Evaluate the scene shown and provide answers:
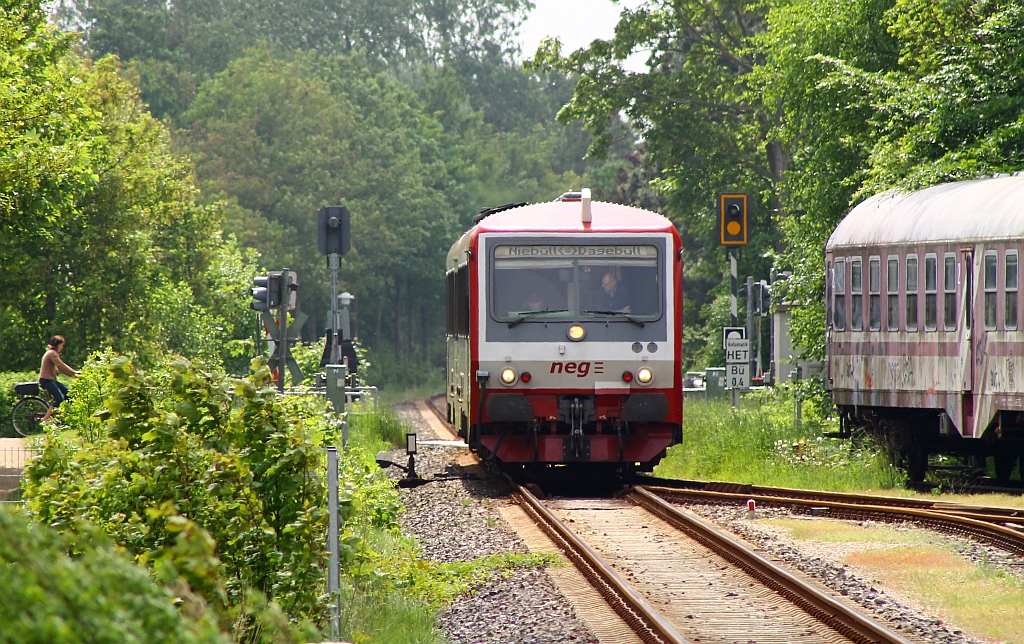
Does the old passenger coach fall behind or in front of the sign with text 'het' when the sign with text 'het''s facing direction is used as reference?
in front

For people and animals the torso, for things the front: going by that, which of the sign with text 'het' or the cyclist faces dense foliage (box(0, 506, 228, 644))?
the sign with text 'het'

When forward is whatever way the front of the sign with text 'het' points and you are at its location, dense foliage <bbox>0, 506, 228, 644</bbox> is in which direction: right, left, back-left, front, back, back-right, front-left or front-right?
front

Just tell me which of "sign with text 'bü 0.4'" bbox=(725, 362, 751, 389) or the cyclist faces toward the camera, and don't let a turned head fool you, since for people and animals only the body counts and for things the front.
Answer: the sign with text 'bü 0.4'

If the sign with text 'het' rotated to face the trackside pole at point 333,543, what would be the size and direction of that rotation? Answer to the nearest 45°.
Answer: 0° — it already faces it

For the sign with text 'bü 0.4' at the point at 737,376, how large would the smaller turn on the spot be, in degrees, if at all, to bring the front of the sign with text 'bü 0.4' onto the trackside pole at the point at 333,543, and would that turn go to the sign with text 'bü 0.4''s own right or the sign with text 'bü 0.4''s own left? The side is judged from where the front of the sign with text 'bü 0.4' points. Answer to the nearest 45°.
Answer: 0° — it already faces it

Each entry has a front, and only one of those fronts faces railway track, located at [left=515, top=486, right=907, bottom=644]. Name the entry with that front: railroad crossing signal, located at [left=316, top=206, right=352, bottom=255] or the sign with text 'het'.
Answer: the sign with text 'het'

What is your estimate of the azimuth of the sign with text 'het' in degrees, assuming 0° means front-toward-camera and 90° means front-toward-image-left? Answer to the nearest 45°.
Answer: approximately 0°

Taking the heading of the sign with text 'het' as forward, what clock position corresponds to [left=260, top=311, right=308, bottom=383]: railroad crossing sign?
The railroad crossing sign is roughly at 2 o'clock from the sign with text 'het'.

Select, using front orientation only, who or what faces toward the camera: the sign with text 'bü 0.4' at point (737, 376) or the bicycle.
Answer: the sign with text 'bü 0.4'
